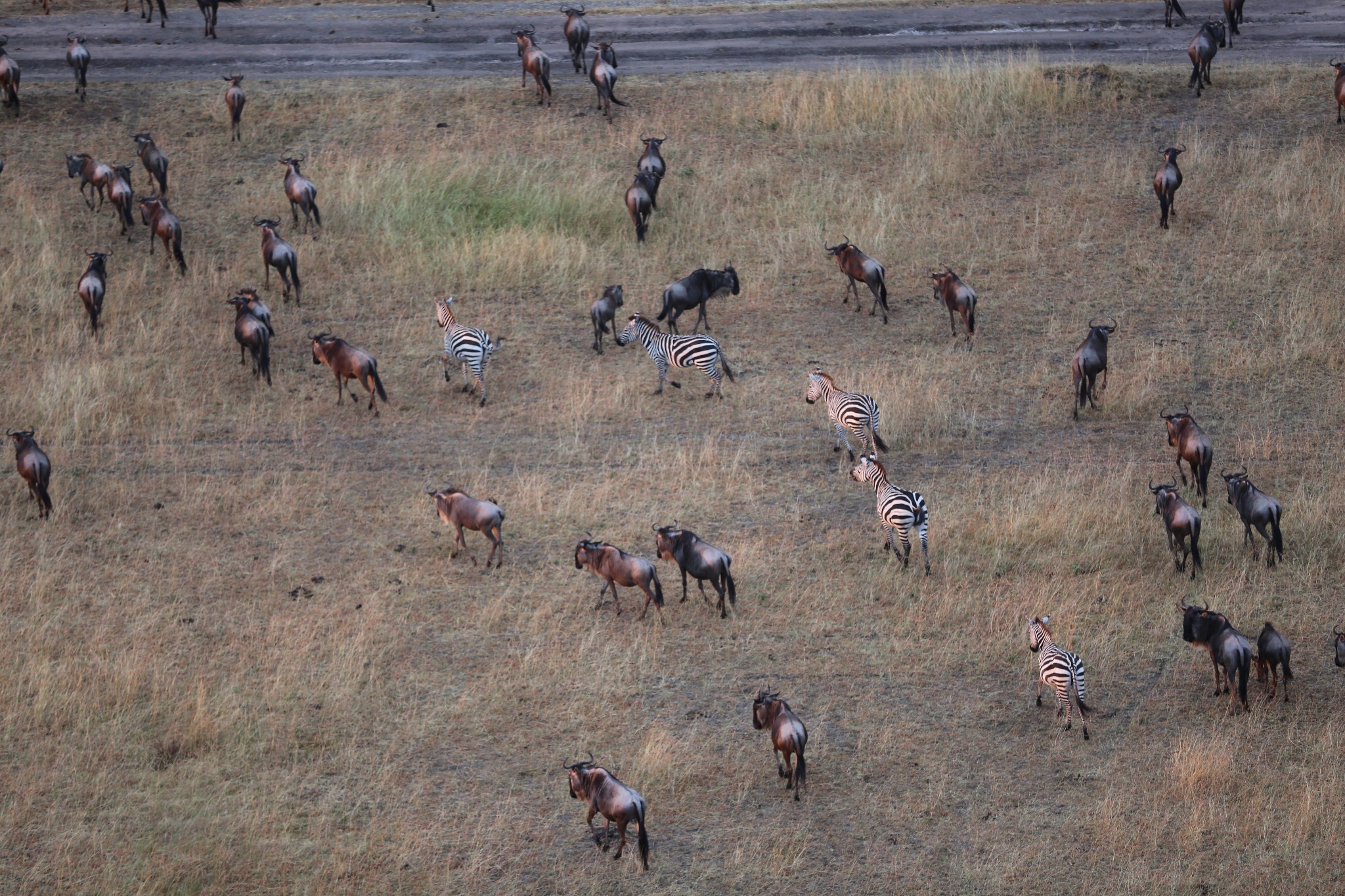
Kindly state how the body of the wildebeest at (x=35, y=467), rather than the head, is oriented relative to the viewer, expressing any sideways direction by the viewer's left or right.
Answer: facing away from the viewer and to the left of the viewer

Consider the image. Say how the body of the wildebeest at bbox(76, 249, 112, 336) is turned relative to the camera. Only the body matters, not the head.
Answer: away from the camera

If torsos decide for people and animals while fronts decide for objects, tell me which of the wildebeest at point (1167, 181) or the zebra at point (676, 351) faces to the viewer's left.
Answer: the zebra

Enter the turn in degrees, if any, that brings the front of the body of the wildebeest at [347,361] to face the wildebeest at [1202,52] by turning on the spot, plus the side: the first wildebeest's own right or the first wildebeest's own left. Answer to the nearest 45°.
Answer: approximately 90° to the first wildebeest's own right

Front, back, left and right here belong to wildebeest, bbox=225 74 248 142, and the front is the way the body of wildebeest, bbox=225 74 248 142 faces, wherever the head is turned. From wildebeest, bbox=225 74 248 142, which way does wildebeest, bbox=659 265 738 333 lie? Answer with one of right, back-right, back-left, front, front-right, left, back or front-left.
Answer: back-right

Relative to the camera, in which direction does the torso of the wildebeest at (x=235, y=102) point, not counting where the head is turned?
away from the camera

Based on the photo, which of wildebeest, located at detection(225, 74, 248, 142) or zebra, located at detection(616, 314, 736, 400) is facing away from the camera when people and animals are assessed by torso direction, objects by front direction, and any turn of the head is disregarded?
the wildebeest

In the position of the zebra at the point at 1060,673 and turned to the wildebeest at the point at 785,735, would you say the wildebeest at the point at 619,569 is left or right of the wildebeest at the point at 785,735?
right

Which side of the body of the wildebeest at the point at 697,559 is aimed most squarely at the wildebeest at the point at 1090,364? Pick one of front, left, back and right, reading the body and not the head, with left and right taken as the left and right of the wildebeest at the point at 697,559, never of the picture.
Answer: right

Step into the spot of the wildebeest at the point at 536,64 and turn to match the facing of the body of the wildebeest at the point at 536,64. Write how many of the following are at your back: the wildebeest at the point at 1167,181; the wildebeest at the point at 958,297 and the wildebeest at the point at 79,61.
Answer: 2

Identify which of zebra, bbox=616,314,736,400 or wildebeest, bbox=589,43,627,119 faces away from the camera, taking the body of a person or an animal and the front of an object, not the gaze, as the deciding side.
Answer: the wildebeest

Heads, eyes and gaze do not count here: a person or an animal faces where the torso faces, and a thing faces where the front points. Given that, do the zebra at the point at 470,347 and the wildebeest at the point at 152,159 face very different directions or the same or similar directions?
same or similar directions

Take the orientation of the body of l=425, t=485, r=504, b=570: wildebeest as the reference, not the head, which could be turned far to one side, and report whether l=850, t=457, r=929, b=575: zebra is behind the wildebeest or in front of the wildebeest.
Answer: behind

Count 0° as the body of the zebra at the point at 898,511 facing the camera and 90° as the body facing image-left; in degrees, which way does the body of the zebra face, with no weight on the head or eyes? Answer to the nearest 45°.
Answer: approximately 135°

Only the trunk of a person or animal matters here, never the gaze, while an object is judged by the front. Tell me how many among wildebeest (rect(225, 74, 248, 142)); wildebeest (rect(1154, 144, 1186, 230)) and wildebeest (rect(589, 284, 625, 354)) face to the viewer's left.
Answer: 0

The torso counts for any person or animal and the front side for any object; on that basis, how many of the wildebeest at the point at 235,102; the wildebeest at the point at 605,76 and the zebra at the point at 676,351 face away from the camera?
2

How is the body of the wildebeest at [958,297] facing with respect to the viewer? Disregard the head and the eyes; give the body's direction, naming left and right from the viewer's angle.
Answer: facing away from the viewer and to the left of the viewer

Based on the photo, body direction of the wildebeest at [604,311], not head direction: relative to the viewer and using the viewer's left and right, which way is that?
facing away from the viewer and to the right of the viewer

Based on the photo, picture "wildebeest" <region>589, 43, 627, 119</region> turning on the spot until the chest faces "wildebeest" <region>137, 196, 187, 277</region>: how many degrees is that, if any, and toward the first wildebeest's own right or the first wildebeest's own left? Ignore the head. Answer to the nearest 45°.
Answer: approximately 135° to the first wildebeest's own left

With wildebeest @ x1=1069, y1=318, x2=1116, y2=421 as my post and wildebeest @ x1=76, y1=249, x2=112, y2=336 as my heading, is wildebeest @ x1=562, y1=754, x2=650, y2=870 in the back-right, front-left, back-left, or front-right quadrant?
front-left
